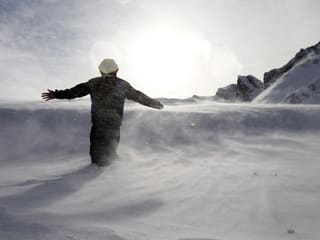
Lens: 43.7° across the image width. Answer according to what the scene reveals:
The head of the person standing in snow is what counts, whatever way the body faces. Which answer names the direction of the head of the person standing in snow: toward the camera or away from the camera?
away from the camera

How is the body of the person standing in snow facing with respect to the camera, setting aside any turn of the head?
away from the camera
